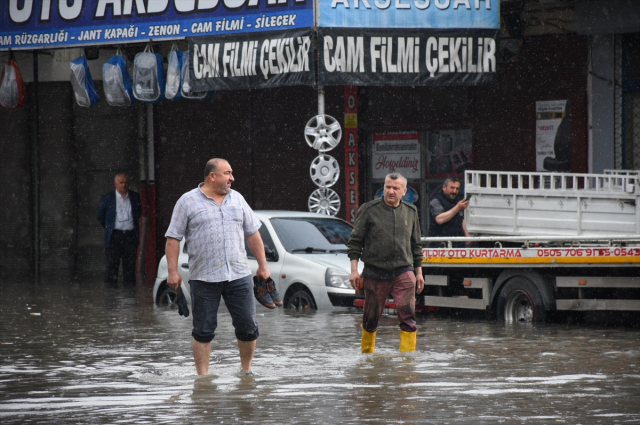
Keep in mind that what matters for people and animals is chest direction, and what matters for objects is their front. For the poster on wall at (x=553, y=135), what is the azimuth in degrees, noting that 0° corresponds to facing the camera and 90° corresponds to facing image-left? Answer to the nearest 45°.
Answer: approximately 0°

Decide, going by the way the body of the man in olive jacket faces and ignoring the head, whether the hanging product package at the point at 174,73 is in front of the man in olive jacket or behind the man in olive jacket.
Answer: behind

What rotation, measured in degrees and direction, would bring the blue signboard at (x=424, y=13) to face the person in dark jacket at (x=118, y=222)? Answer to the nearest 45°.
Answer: approximately 90° to its right

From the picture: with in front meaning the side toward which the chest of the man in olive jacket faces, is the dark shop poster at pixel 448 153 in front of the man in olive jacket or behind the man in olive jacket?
behind

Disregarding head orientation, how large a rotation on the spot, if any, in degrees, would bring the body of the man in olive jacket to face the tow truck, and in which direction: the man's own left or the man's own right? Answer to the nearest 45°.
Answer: approximately 135° to the man's own left

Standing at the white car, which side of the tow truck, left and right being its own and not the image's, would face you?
back

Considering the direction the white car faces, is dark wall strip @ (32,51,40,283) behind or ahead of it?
behind

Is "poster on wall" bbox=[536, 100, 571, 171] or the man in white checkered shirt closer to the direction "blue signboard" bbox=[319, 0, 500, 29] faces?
the man in white checkered shirt

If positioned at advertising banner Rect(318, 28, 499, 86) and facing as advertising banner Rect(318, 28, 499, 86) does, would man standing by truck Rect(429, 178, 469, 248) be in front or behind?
in front

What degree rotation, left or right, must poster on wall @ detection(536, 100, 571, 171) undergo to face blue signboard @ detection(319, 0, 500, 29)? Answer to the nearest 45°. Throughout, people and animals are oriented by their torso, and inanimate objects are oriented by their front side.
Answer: approximately 45° to its right

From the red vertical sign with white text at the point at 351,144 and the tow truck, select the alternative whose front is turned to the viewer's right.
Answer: the tow truck
